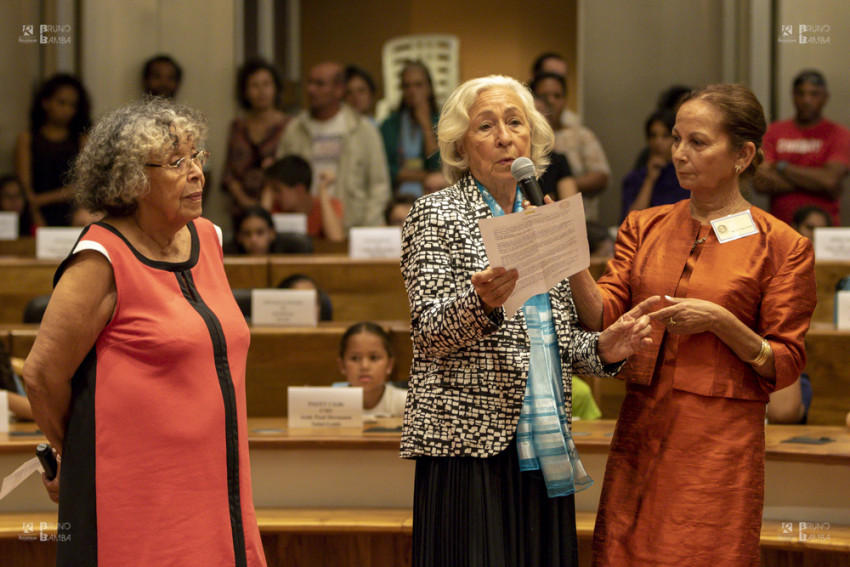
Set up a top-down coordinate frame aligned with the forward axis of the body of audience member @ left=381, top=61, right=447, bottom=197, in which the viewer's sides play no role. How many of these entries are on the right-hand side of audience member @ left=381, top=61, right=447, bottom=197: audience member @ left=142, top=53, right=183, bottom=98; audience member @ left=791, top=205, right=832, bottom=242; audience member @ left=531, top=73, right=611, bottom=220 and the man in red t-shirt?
1

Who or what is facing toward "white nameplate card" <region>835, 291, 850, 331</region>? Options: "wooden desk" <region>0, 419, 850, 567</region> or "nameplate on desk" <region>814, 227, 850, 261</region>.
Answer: the nameplate on desk

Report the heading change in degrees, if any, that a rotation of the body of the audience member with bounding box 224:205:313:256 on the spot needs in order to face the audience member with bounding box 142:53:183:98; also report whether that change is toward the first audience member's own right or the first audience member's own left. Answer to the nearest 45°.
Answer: approximately 180°

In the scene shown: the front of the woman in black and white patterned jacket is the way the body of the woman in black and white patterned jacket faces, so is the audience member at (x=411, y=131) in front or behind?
behind

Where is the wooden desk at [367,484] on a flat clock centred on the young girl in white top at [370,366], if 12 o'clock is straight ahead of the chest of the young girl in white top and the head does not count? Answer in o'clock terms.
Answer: The wooden desk is roughly at 12 o'clock from the young girl in white top.

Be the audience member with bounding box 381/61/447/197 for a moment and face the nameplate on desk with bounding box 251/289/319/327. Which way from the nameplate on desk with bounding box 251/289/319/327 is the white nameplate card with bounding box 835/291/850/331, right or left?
left

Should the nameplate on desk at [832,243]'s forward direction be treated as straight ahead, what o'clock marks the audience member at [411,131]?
The audience member is roughly at 4 o'clock from the nameplate on desk.
